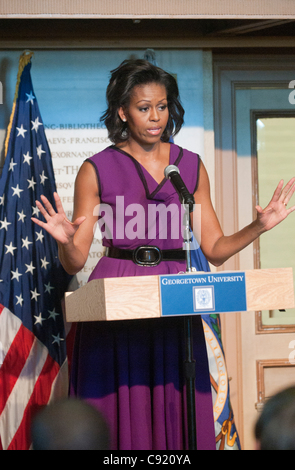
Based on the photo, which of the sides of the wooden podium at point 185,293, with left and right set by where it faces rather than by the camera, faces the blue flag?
back

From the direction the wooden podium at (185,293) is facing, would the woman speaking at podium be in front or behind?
behind

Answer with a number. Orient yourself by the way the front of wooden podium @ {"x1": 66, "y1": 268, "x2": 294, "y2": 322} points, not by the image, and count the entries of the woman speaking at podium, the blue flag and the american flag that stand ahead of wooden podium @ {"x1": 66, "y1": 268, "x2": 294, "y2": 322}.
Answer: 0

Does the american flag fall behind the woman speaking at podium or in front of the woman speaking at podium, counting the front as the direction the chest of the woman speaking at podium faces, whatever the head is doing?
behind

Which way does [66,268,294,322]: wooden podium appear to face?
toward the camera

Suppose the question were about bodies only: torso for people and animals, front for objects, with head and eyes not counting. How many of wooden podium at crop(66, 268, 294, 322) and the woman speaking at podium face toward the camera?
2

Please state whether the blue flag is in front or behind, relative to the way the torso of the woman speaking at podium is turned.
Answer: behind

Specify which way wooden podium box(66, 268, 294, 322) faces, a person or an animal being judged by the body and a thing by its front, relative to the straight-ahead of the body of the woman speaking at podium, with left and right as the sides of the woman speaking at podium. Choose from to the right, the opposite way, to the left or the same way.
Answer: the same way

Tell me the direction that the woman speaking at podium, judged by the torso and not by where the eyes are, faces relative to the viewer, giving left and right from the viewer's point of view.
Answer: facing the viewer

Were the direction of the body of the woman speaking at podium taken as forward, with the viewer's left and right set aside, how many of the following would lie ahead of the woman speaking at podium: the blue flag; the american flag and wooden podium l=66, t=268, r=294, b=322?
1
